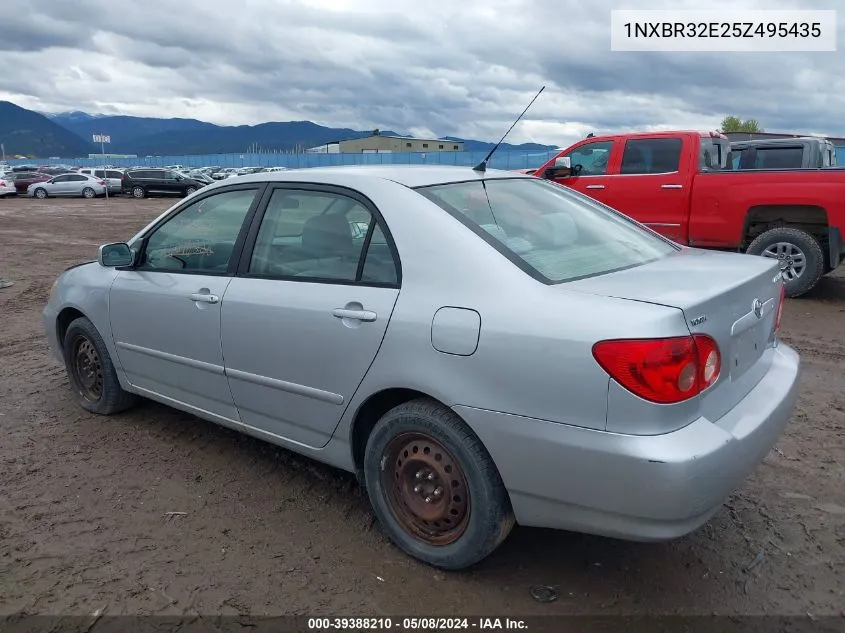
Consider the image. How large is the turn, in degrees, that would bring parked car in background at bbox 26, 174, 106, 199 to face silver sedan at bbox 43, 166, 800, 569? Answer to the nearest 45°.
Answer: approximately 90° to its left

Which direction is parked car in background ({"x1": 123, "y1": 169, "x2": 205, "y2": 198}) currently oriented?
to the viewer's right

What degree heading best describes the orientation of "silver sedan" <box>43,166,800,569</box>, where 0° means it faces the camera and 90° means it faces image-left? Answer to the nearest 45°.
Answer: approximately 135°

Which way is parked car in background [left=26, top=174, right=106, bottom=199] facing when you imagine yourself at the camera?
facing to the left of the viewer

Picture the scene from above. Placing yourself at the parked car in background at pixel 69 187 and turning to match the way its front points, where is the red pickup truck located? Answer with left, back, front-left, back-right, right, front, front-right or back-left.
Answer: left

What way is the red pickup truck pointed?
to the viewer's left

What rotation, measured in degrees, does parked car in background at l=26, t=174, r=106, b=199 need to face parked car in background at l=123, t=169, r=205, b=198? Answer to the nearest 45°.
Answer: approximately 135° to its left

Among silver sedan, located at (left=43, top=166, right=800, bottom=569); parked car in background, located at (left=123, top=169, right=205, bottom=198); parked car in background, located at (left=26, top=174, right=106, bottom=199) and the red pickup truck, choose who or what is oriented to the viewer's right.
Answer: parked car in background, located at (left=123, top=169, right=205, bottom=198)
